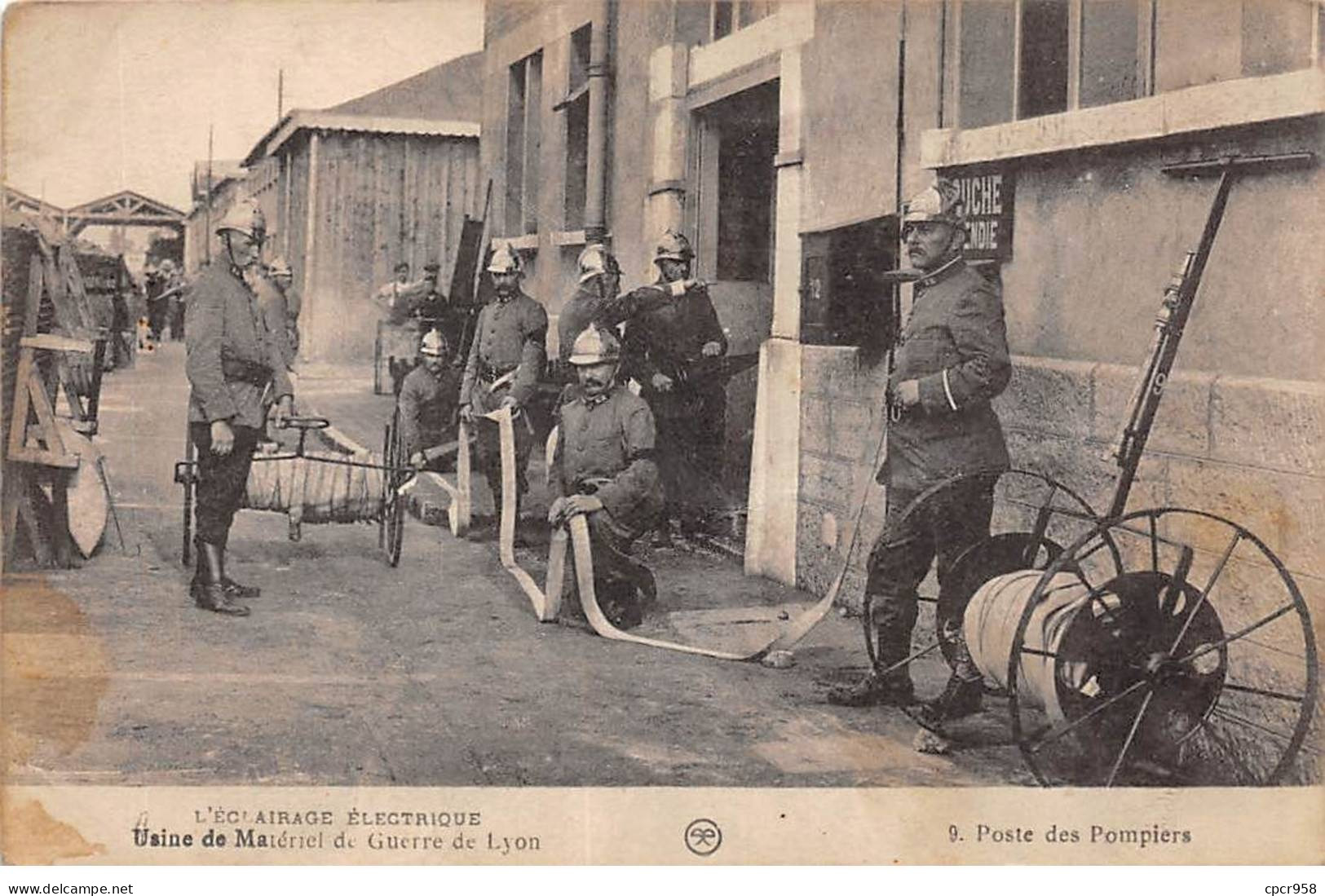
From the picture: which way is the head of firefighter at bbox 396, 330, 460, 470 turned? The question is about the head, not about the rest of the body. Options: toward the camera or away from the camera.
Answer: toward the camera

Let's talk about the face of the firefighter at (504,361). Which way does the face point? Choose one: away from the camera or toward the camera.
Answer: toward the camera

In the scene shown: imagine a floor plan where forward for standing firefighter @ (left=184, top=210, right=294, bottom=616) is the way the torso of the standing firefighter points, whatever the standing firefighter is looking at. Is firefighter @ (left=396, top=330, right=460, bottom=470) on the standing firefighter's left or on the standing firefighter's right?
on the standing firefighter's left

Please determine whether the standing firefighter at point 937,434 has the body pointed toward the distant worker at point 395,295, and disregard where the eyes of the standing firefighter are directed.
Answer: no

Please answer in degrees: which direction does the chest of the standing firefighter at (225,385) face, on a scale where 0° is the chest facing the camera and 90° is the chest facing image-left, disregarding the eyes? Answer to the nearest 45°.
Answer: approximately 270°

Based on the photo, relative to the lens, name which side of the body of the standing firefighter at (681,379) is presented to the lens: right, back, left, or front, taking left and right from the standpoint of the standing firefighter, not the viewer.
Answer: front

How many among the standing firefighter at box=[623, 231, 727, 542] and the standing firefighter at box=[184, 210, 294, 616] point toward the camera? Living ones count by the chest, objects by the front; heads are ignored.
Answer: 1

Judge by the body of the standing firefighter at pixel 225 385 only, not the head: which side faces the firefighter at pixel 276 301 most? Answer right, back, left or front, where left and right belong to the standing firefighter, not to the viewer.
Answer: left

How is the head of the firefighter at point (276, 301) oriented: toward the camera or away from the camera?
toward the camera

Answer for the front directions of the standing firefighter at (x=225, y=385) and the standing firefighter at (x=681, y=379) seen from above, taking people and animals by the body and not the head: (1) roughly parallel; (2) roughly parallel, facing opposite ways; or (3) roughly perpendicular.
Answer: roughly perpendicular
